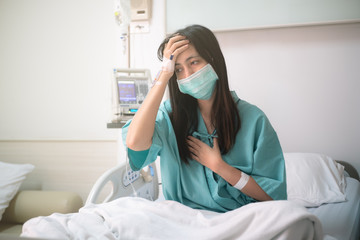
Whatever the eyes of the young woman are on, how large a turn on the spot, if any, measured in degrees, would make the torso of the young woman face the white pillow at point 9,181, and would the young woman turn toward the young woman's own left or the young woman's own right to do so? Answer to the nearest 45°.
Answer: approximately 90° to the young woman's own right

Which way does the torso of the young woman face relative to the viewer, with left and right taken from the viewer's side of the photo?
facing the viewer and to the left of the viewer

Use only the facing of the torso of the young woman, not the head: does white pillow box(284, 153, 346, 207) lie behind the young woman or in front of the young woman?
behind
